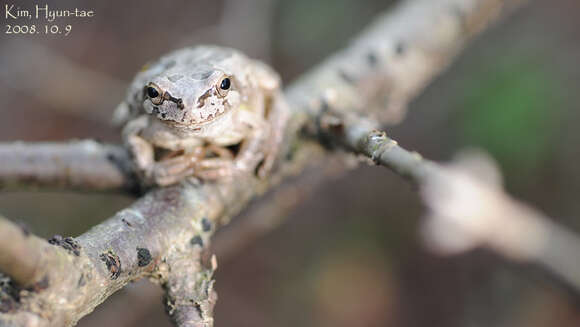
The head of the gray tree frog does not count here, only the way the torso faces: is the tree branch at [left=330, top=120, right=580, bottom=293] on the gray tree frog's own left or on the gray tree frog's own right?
on the gray tree frog's own left

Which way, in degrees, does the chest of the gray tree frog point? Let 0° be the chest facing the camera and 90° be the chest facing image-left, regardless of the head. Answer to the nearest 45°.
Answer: approximately 0°
